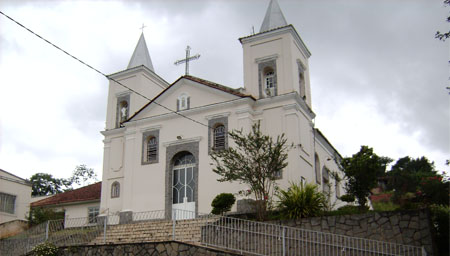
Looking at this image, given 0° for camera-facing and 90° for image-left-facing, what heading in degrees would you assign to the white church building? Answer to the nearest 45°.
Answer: approximately 45°

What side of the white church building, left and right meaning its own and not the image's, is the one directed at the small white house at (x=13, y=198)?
right

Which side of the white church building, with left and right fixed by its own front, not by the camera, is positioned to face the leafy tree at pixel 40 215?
right

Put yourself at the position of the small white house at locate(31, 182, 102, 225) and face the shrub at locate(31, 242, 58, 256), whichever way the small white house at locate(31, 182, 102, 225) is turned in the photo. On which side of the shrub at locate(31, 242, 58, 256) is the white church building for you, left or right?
left

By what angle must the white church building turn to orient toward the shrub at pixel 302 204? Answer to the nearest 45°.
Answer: approximately 90° to its left

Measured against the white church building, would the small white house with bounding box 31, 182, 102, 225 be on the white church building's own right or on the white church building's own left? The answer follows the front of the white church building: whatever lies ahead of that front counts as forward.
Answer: on the white church building's own right

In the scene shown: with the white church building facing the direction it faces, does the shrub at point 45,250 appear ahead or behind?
ahead

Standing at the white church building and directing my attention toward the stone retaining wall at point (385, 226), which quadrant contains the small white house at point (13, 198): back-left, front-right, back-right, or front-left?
back-right

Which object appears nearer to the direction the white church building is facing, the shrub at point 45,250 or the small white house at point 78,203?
the shrub

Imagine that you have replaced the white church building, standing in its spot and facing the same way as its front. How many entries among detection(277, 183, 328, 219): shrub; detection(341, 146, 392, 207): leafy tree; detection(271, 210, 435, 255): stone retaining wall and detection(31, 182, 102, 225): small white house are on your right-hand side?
1
